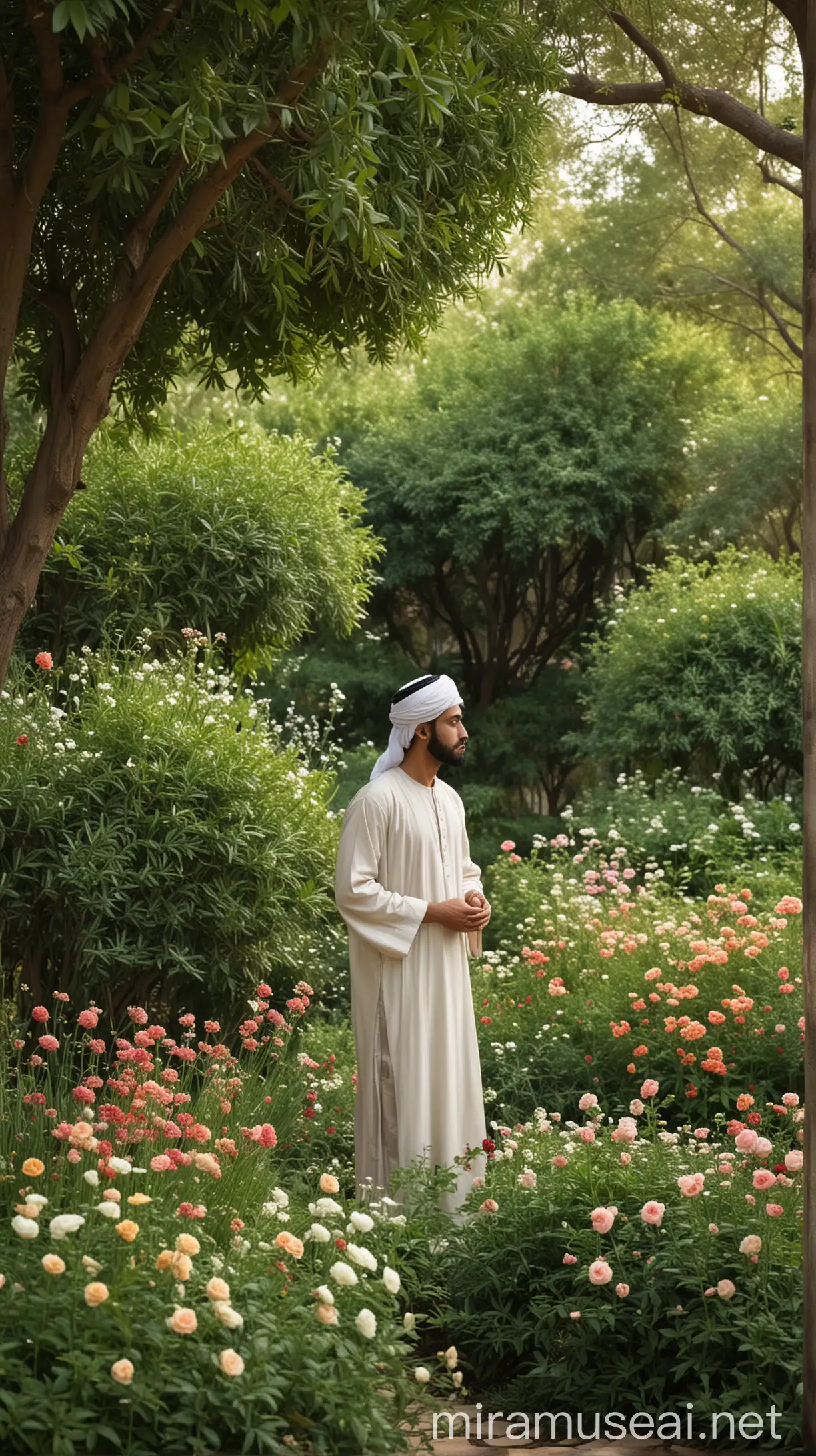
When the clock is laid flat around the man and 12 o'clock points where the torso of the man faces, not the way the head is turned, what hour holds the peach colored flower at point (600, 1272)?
The peach colored flower is roughly at 1 o'clock from the man.

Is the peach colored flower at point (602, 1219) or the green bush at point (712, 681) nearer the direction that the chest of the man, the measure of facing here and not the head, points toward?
the peach colored flower

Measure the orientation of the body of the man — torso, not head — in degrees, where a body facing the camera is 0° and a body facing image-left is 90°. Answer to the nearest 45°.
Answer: approximately 315°

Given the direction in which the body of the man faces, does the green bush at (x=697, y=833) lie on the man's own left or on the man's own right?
on the man's own left

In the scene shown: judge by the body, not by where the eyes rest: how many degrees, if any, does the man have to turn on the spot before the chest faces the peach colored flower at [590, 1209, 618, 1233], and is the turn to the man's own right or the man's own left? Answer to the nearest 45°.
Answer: approximately 45° to the man's own right

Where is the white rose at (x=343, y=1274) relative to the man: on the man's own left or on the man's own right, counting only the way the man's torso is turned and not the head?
on the man's own right

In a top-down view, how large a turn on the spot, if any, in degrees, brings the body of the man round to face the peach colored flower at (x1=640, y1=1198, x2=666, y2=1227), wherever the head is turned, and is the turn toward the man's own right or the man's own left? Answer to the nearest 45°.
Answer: approximately 45° to the man's own right

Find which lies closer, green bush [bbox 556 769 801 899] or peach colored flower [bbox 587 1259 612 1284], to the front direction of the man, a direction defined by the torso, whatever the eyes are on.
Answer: the peach colored flower

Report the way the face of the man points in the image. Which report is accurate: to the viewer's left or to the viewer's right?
to the viewer's right

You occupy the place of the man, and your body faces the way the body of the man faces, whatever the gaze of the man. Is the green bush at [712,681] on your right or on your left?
on your left

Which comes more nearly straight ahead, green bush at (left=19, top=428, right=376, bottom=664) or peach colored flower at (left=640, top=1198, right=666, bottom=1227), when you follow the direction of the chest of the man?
the peach colored flower
